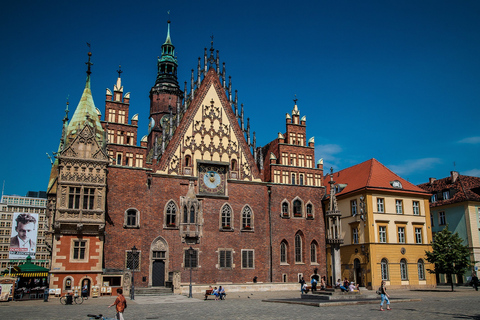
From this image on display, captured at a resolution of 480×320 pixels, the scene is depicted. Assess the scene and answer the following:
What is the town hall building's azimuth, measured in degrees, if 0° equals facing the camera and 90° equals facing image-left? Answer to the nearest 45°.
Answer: approximately 0°

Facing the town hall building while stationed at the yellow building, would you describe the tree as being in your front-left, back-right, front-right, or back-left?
back-left

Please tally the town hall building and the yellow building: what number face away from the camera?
0

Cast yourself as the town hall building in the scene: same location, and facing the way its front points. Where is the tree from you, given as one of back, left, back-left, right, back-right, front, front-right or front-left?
left
